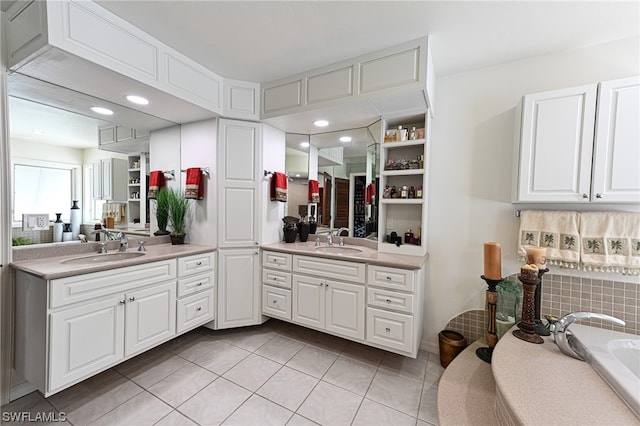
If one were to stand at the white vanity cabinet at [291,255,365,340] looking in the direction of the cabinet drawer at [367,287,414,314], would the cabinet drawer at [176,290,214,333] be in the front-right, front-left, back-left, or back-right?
back-right

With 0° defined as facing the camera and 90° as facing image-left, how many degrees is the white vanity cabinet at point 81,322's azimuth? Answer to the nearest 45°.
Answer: approximately 315°

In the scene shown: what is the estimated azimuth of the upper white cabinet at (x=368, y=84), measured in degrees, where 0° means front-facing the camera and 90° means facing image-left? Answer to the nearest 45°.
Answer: approximately 45°

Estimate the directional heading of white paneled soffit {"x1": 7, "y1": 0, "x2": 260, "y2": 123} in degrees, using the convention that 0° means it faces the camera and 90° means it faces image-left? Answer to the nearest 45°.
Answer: approximately 315°

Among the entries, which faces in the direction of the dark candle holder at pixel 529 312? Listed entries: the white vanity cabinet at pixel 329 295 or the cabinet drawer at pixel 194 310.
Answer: the cabinet drawer

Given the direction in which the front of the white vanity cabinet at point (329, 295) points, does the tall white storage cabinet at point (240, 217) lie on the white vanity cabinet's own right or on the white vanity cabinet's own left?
on the white vanity cabinet's own right

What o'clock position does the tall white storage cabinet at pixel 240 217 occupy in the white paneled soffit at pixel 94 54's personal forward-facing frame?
The tall white storage cabinet is roughly at 10 o'clock from the white paneled soffit.
